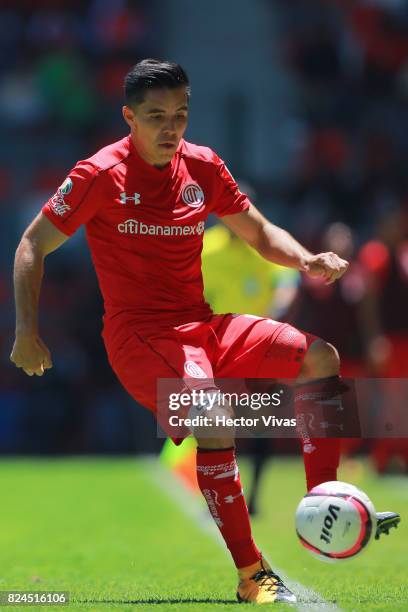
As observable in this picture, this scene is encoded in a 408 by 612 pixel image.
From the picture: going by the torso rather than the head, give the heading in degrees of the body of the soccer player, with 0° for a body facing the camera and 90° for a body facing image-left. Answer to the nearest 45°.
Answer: approximately 315°
